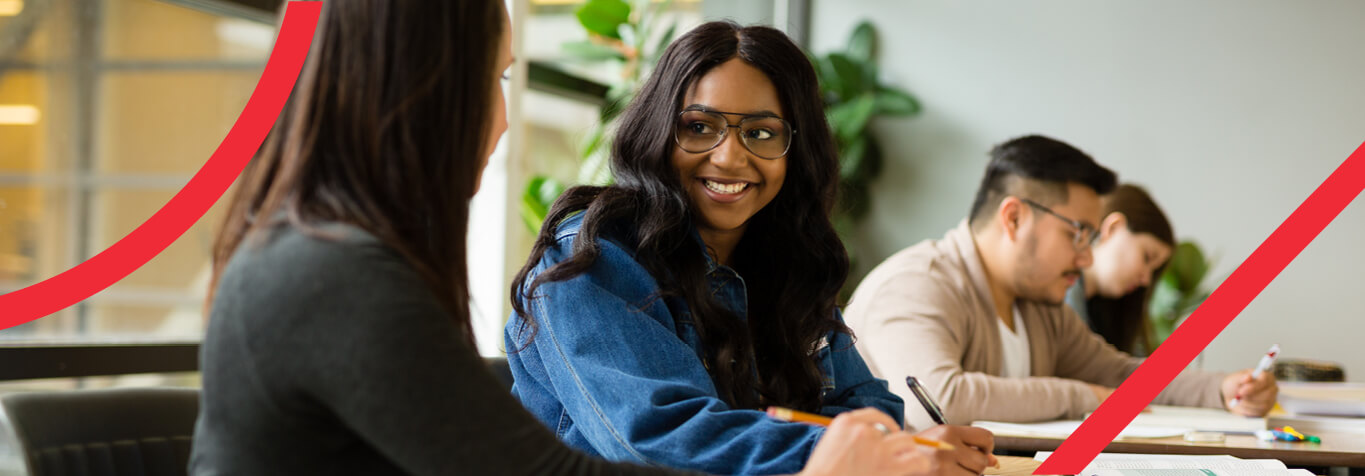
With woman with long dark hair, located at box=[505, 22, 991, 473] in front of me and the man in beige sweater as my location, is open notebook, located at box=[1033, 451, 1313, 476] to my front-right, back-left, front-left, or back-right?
front-left

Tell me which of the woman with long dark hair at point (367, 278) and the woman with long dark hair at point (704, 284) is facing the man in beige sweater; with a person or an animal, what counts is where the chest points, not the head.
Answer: the woman with long dark hair at point (367, 278)

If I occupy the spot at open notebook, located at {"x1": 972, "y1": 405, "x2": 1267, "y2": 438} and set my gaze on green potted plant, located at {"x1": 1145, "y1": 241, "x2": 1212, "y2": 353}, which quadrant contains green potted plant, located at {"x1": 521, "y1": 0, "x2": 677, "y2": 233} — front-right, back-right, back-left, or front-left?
front-left

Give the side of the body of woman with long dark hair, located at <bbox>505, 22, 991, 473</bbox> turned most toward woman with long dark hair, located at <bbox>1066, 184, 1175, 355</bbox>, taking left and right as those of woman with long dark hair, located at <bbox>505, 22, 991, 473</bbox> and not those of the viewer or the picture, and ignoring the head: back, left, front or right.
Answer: left

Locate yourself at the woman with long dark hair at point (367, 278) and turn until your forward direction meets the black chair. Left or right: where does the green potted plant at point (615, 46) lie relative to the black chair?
right

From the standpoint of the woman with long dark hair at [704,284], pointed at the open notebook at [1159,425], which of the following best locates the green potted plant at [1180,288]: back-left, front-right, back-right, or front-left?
front-left

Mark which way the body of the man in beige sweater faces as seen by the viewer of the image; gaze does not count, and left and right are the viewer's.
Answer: facing the viewer and to the right of the viewer

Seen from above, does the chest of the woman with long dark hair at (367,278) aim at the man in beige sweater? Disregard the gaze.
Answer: yes

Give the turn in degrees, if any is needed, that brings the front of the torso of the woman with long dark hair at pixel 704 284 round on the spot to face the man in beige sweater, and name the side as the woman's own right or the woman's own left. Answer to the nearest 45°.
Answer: approximately 90° to the woman's own left

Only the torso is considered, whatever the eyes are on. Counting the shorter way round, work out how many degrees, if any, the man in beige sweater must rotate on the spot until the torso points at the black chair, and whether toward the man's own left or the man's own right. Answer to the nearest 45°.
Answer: approximately 90° to the man's own right

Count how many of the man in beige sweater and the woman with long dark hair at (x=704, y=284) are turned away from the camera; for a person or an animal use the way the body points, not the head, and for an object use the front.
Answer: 0

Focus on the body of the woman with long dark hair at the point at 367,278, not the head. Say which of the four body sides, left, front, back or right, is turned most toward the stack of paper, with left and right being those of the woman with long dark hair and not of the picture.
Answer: front
